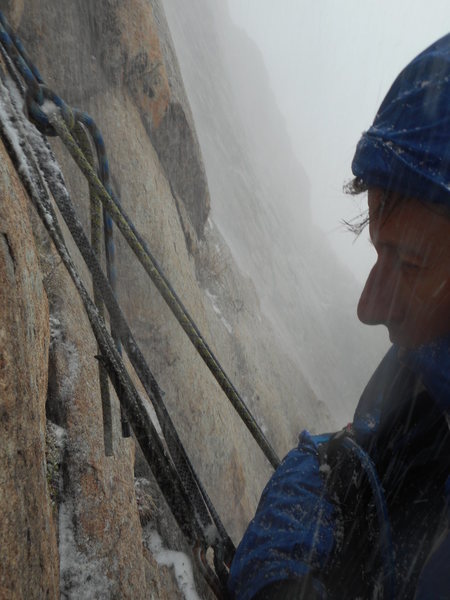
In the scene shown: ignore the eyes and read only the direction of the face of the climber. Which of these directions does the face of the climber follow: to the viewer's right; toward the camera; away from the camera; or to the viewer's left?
to the viewer's left
